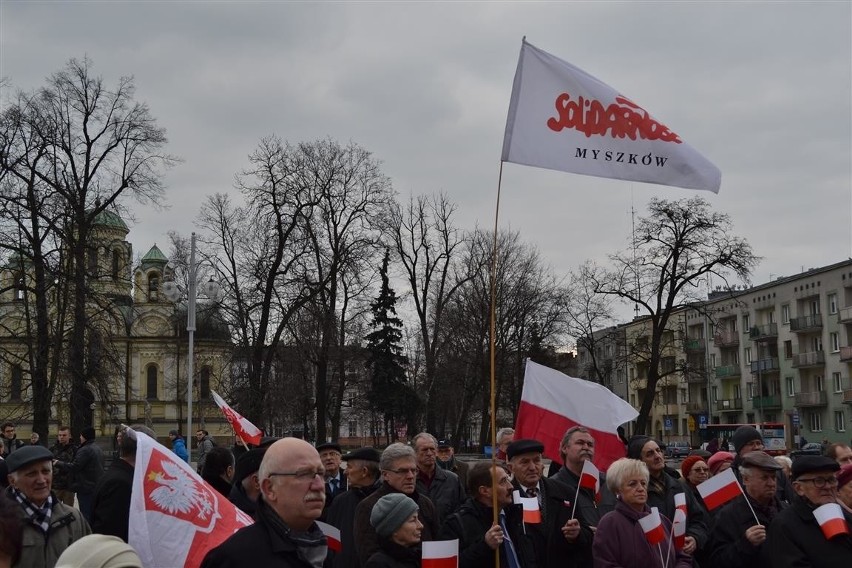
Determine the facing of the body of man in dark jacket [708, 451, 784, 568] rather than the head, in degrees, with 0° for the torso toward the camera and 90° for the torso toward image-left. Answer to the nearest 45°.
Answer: approximately 315°

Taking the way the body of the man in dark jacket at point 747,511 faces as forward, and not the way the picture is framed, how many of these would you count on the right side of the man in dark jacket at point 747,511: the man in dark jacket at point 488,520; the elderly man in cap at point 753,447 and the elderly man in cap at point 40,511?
2

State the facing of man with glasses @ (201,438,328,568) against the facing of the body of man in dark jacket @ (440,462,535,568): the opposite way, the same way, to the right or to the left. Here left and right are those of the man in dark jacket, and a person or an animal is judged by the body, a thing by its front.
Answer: the same way

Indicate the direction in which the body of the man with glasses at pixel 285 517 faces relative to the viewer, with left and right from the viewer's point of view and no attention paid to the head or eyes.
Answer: facing the viewer and to the right of the viewer

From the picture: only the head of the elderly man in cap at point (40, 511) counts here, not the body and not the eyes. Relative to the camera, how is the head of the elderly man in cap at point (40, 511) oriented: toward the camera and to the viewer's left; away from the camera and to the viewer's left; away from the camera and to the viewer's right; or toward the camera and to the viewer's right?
toward the camera and to the viewer's right

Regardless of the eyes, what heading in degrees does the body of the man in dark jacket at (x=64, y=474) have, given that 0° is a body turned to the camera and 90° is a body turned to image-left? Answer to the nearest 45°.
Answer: approximately 0°

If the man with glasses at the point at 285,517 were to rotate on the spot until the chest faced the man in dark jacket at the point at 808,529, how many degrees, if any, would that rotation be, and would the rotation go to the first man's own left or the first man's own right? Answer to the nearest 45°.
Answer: approximately 90° to the first man's own left
